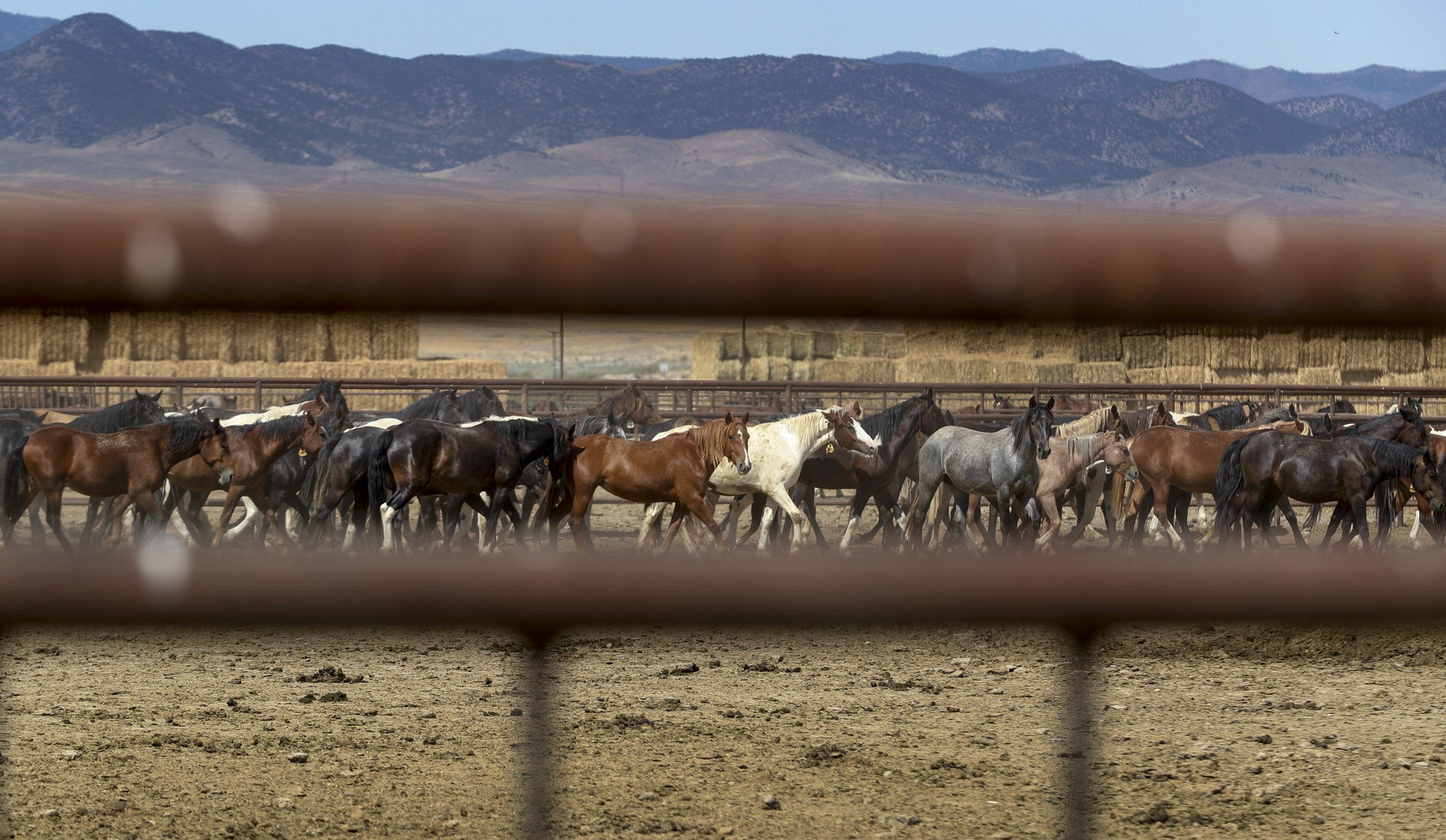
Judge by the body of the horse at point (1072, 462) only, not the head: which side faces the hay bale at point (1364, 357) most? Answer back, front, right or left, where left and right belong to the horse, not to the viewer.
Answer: left

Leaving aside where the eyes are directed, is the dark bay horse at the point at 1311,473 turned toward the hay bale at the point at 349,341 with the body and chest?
no

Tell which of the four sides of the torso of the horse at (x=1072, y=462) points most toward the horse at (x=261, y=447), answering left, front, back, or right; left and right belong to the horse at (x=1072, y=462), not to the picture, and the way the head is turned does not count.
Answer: back

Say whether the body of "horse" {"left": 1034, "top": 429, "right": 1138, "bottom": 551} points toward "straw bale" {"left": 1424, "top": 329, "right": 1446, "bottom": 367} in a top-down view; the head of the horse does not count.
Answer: no

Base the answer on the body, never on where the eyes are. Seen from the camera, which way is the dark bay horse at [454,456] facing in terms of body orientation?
to the viewer's right

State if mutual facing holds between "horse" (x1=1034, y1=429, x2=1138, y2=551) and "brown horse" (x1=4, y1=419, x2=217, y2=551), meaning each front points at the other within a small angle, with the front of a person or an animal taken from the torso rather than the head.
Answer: no

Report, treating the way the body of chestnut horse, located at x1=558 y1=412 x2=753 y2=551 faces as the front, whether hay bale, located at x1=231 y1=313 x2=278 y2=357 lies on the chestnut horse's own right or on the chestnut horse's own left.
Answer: on the chestnut horse's own left

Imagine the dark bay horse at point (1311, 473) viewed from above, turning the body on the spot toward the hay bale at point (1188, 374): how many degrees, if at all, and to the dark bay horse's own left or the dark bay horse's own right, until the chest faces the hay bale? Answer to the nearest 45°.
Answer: approximately 90° to the dark bay horse's own left

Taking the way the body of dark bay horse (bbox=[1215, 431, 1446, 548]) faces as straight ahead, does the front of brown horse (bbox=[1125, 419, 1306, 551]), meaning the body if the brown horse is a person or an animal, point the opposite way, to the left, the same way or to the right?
the same way

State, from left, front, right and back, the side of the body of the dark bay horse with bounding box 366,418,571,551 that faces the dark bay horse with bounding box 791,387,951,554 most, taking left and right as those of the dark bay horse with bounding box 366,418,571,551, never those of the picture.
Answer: front

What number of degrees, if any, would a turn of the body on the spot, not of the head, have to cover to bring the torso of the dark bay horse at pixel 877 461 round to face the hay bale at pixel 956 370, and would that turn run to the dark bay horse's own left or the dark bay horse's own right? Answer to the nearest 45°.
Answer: approximately 90° to the dark bay horse's own left

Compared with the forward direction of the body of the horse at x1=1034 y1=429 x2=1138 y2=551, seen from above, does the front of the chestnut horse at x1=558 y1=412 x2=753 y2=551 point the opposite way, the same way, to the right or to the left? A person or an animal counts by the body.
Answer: the same way

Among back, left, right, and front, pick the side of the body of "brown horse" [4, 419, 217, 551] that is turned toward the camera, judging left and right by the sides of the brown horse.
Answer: right

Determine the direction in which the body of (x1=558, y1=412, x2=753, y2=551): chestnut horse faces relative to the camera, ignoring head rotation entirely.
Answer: to the viewer's right

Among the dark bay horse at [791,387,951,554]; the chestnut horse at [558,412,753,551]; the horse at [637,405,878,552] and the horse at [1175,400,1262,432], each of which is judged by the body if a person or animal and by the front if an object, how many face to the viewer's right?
4

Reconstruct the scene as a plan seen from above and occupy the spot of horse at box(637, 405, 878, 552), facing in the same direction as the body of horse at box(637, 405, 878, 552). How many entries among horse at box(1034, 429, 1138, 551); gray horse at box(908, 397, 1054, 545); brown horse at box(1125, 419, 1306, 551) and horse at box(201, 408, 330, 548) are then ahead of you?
3

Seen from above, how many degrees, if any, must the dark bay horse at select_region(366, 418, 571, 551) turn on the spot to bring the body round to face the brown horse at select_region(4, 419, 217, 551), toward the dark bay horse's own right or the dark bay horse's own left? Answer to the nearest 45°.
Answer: approximately 135° to the dark bay horse's own right

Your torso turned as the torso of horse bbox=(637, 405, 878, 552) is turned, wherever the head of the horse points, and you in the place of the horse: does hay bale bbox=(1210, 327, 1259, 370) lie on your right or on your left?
on your left

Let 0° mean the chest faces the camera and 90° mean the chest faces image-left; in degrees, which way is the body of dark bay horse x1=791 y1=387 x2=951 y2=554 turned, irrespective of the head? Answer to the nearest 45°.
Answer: approximately 270°

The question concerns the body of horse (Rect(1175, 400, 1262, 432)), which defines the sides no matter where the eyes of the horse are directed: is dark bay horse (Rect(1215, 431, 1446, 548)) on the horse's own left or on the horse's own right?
on the horse's own right

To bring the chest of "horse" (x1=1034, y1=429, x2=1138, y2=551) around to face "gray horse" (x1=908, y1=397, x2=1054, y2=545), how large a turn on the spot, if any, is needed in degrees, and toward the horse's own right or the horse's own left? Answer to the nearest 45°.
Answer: approximately 135° to the horse's own right

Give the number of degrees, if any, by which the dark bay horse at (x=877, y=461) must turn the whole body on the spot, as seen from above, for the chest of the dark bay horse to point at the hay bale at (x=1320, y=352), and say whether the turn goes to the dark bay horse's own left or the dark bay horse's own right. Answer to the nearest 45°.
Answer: approximately 45° to the dark bay horse's own left

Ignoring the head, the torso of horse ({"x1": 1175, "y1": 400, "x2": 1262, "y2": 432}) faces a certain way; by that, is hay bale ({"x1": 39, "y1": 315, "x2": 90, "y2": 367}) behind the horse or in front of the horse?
behind
